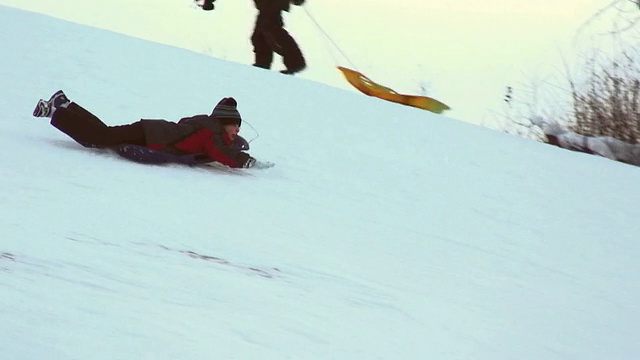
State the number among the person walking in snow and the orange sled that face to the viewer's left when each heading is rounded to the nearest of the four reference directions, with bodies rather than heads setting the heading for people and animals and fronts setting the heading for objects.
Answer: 2

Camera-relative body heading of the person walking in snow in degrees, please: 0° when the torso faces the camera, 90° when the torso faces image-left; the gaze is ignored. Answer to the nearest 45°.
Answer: approximately 90°

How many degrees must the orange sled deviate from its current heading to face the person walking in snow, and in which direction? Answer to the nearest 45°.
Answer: approximately 45° to its left

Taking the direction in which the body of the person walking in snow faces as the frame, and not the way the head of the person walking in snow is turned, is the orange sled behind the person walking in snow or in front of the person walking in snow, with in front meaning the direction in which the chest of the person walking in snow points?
behind

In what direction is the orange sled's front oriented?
to the viewer's left
